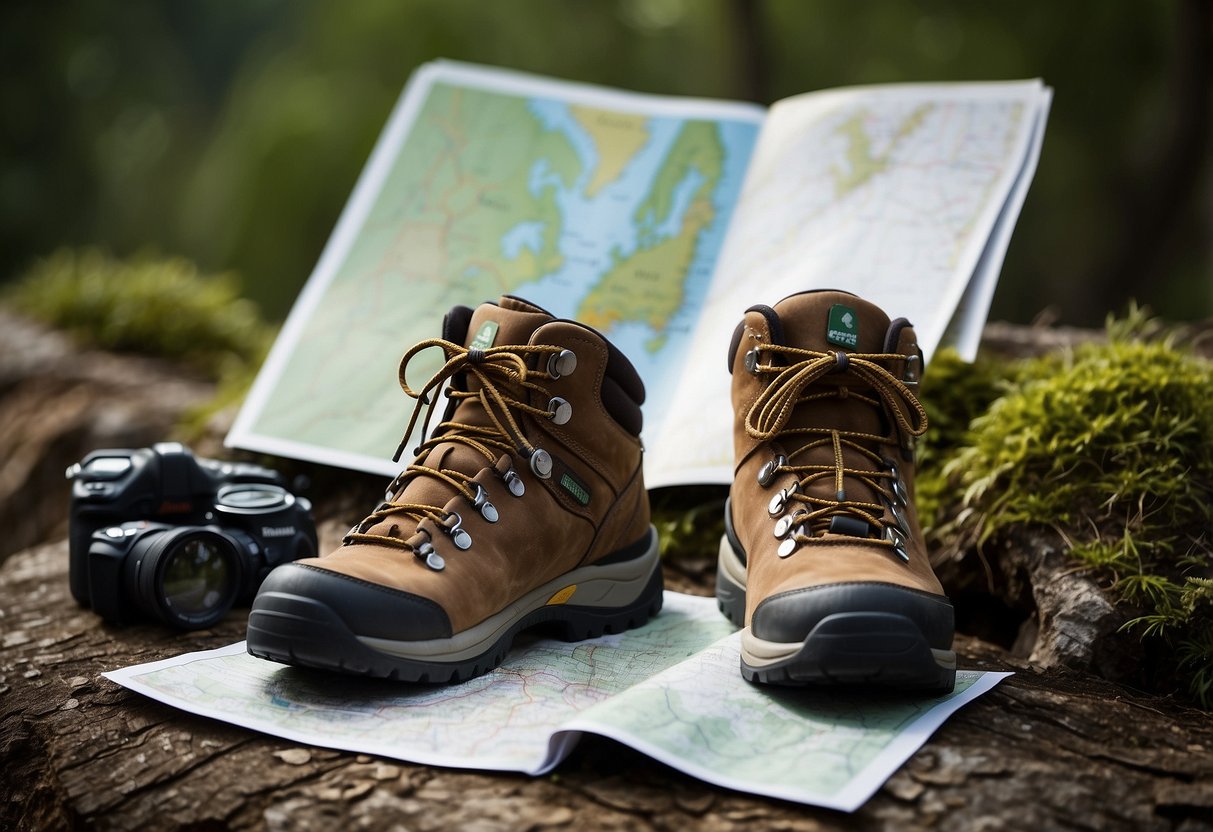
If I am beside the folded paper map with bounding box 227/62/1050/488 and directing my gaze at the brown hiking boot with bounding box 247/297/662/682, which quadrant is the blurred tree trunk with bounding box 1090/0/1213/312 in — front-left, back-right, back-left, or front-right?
back-left

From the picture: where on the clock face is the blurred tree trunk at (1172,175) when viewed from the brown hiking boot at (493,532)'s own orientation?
The blurred tree trunk is roughly at 6 o'clock from the brown hiking boot.

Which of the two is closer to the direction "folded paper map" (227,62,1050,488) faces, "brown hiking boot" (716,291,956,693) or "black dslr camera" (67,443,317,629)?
the brown hiking boot

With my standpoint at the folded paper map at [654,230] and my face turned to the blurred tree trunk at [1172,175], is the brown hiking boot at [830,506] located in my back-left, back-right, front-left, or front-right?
back-right

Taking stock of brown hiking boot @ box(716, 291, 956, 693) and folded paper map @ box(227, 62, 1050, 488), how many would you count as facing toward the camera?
2

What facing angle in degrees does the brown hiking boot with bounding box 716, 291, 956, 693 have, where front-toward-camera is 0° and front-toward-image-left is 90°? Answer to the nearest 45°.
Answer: approximately 0°

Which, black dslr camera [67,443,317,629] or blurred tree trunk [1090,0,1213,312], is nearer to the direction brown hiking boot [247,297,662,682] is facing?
the black dslr camera

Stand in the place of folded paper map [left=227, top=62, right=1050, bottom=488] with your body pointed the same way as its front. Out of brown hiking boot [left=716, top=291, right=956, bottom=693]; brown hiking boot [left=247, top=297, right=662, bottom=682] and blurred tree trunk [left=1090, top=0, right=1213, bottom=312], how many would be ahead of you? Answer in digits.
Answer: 2

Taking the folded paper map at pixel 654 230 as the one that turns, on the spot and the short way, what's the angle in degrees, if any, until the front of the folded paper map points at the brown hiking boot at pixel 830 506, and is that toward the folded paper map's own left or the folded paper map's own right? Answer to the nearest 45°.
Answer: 0° — it already faces it

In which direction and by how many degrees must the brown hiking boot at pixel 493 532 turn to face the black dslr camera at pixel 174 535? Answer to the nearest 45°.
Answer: approximately 90° to its right

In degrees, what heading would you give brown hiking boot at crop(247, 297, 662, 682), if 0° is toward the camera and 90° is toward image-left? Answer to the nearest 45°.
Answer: approximately 45°

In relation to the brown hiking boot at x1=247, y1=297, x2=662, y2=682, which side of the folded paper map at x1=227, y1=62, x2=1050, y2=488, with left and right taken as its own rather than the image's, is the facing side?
front

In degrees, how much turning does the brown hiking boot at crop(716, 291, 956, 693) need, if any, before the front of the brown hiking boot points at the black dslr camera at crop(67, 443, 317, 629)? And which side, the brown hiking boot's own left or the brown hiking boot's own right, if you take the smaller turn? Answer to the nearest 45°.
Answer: approximately 90° to the brown hiking boot's own right
